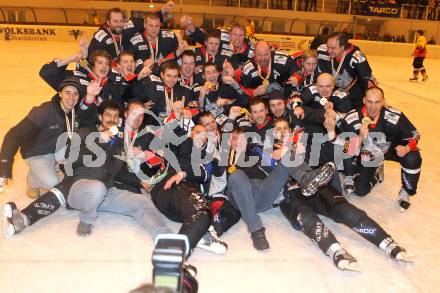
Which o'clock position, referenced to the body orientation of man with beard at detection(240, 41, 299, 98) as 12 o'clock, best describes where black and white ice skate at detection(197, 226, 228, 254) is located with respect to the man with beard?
The black and white ice skate is roughly at 12 o'clock from the man with beard.

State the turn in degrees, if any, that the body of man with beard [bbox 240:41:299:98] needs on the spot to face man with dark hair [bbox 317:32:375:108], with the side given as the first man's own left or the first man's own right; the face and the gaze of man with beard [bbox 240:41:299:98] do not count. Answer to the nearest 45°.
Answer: approximately 90° to the first man's own left

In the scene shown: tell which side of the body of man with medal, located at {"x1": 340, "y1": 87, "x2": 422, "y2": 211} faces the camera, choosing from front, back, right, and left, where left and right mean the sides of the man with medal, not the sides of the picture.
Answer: front

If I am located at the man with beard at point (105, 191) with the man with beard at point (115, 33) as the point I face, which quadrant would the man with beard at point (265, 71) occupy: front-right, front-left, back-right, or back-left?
front-right

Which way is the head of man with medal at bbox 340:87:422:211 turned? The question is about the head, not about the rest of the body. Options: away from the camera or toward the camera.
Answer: toward the camera

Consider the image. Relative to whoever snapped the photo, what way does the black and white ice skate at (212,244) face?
facing the viewer and to the right of the viewer

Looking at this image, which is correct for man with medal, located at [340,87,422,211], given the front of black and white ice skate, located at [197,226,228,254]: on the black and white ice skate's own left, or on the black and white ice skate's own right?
on the black and white ice skate's own left

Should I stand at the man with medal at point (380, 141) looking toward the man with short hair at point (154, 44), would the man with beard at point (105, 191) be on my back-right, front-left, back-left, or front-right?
front-left

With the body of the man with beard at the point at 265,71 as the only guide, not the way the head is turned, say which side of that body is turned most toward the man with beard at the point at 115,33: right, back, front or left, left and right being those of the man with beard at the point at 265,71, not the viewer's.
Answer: right

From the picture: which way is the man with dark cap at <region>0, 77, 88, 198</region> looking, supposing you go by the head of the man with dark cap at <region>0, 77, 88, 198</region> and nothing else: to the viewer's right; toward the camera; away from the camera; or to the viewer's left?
toward the camera

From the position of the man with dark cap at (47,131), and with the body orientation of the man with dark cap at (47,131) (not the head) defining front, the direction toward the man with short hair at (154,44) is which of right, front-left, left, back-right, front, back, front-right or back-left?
left

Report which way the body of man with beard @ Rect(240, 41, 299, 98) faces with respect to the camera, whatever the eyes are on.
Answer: toward the camera

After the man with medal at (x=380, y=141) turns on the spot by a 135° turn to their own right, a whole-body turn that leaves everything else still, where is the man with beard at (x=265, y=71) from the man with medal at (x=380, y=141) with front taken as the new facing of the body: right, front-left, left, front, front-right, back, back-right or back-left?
front

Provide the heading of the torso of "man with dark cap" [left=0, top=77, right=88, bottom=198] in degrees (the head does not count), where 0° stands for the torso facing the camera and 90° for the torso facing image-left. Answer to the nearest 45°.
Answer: approximately 315°

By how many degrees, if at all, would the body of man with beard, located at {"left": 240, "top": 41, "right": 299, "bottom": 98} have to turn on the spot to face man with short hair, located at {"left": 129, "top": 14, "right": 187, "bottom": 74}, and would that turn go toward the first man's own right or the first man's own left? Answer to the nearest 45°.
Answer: approximately 90° to the first man's own right

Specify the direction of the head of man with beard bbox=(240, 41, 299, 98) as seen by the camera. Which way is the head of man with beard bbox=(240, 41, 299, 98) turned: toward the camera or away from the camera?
toward the camera
